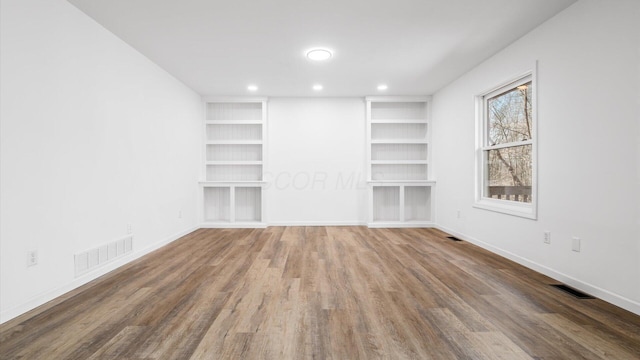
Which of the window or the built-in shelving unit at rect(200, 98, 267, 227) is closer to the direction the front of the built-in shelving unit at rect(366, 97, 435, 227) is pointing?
the window

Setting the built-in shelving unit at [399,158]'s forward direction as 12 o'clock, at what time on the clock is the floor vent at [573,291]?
The floor vent is roughly at 11 o'clock from the built-in shelving unit.

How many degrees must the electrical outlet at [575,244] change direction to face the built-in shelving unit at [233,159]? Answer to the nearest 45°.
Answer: approximately 45° to its right

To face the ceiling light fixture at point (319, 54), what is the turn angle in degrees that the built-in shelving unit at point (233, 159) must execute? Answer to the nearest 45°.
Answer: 0° — it already faces it

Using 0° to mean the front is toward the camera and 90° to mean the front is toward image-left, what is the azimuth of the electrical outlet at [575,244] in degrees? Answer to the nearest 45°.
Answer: approximately 45°

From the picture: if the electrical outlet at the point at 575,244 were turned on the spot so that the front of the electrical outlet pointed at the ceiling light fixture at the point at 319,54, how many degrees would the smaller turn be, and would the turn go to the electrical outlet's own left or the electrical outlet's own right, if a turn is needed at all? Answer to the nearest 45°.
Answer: approximately 45° to the electrical outlet's own right

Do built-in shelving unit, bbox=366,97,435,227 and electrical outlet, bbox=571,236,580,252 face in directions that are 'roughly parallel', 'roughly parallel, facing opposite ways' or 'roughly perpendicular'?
roughly perpendicular

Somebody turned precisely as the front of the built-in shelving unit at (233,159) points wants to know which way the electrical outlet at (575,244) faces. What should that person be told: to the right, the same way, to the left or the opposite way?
to the right

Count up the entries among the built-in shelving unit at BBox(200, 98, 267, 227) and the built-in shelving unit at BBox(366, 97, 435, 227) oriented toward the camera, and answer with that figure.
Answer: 2

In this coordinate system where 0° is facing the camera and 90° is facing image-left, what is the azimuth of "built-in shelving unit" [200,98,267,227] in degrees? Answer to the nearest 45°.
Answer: approximately 0°

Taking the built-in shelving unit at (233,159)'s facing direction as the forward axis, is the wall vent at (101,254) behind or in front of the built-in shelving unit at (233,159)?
in front

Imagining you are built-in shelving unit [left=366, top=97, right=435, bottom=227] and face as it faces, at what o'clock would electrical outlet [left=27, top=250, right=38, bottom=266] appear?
The electrical outlet is roughly at 1 o'clock from the built-in shelving unit.

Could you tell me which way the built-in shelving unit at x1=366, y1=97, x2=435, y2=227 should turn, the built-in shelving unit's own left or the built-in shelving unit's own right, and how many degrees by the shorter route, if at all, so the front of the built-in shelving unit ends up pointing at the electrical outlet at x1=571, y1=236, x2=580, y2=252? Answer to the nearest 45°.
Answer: approximately 45° to the built-in shelving unit's own left

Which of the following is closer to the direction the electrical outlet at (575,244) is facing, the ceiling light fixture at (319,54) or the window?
the ceiling light fixture
